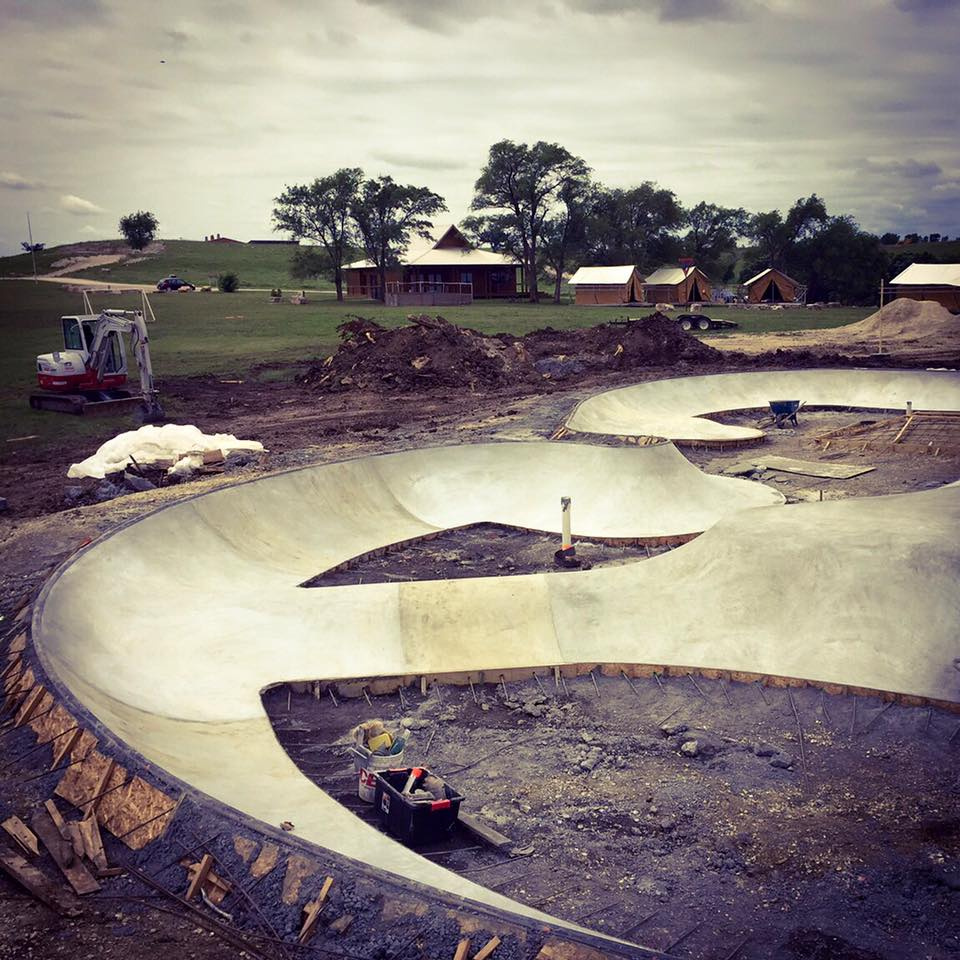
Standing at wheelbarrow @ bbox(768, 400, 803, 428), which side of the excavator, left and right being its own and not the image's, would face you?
front

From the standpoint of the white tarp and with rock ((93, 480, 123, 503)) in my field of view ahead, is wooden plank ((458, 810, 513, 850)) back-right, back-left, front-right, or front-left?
front-left

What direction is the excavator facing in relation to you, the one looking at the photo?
facing the viewer and to the right of the viewer

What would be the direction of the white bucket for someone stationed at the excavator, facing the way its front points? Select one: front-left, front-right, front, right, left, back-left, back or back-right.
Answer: front-right

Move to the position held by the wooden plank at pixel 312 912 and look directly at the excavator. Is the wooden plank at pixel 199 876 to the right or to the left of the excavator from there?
left

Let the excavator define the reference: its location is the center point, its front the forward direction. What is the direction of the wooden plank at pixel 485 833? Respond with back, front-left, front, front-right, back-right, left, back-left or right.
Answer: front-right

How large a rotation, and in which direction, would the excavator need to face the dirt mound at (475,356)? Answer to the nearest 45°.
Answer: approximately 45° to its left

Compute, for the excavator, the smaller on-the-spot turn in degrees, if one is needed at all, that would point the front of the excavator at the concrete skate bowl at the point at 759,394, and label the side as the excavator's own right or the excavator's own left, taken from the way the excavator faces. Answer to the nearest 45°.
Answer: approximately 45° to the excavator's own left

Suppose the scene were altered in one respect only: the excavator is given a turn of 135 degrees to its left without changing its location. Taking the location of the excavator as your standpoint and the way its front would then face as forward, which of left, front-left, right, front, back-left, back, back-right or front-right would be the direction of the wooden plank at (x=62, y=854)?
back

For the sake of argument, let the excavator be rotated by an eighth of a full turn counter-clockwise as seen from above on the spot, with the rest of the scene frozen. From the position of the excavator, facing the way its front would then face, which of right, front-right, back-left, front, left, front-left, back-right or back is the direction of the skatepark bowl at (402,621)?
right

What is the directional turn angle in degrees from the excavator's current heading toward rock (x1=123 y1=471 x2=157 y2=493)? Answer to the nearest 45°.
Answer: approximately 45° to its right

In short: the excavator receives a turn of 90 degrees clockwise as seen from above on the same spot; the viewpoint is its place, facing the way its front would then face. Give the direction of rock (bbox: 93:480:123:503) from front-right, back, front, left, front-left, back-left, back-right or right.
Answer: front-left
